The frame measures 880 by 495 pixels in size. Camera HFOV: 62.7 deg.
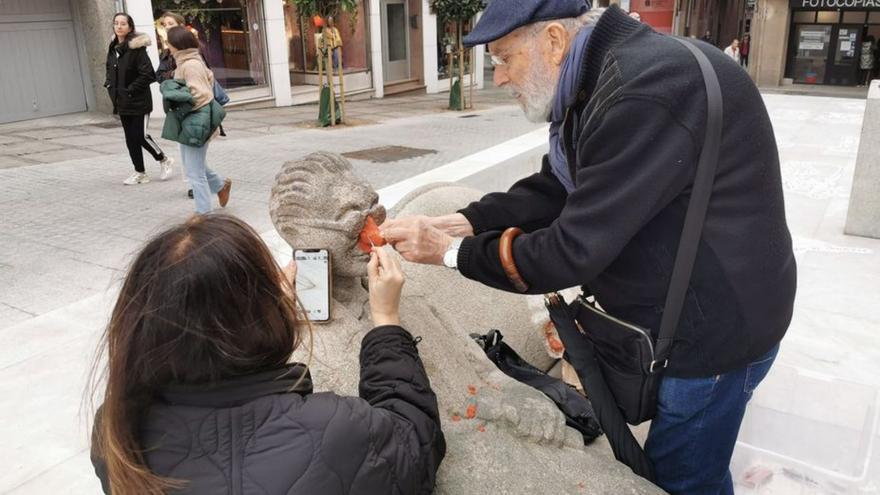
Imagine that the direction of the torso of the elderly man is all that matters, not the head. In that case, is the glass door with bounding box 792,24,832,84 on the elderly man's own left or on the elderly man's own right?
on the elderly man's own right

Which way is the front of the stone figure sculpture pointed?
to the viewer's right

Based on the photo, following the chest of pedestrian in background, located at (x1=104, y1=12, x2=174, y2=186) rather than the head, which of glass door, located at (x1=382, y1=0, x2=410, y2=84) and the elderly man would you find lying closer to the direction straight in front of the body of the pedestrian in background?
the elderly man

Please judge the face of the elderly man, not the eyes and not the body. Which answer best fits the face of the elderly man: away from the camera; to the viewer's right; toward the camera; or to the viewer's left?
to the viewer's left

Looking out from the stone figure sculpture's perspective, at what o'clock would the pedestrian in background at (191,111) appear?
The pedestrian in background is roughly at 8 o'clock from the stone figure sculpture.

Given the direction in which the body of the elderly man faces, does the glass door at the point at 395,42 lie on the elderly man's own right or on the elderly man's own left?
on the elderly man's own right

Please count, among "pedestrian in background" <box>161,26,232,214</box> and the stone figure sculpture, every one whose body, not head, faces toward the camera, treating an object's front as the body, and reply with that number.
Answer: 0

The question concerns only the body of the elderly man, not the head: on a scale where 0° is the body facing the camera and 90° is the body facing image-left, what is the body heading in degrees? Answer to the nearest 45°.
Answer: approximately 90°
